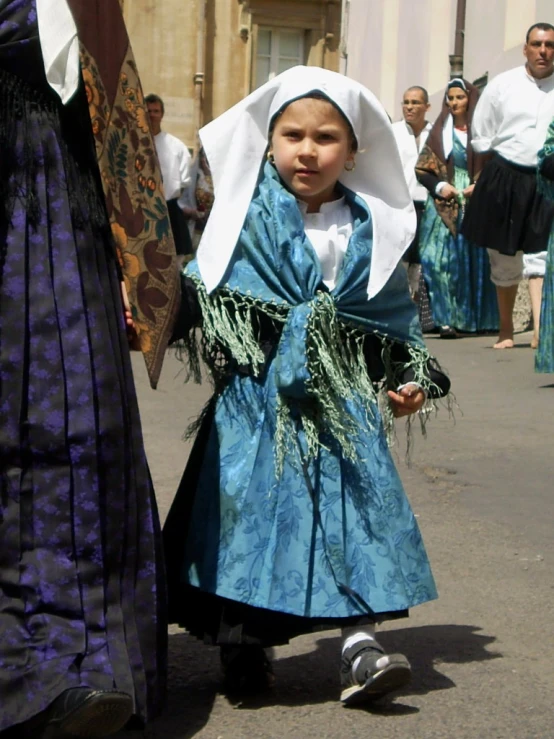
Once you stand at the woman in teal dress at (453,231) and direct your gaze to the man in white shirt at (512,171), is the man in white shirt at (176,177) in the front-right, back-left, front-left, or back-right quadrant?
back-right

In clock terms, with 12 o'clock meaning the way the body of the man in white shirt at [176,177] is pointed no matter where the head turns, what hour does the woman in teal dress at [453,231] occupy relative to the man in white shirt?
The woman in teal dress is roughly at 8 o'clock from the man in white shirt.

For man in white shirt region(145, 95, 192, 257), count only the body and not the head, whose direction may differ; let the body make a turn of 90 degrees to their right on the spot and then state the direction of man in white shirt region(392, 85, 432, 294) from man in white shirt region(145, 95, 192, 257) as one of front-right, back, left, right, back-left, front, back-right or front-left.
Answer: back-right

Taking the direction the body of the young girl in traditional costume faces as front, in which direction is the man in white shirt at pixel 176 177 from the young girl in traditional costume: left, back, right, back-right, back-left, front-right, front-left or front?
back

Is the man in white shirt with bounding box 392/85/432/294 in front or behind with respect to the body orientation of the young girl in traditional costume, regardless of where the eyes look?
behind

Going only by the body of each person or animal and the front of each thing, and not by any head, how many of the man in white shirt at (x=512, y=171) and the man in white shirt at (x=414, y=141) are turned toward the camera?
2

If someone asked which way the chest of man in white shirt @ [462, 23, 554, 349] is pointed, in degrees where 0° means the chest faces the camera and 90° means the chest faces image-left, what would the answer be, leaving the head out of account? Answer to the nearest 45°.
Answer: approximately 0°

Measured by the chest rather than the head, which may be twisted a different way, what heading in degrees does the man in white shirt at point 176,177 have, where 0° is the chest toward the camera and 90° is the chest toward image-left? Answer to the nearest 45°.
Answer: approximately 45°

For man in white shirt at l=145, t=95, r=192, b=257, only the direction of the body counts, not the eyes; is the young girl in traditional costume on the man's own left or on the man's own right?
on the man's own left

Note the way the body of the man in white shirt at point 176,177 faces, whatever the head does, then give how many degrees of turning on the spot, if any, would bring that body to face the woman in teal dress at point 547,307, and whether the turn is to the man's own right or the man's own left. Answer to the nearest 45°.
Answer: approximately 90° to the man's own left

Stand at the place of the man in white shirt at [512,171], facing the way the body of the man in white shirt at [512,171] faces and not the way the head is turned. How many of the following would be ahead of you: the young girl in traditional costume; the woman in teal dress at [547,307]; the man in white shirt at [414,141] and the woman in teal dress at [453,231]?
2
